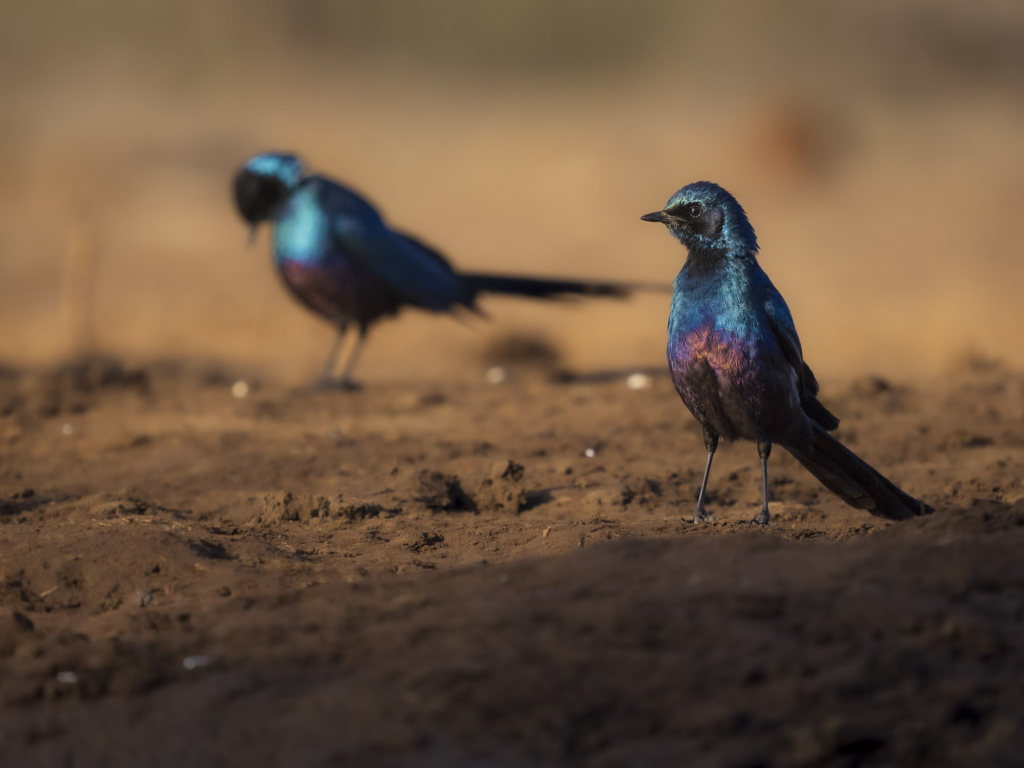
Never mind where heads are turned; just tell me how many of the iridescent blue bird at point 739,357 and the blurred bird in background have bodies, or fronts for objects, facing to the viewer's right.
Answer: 0

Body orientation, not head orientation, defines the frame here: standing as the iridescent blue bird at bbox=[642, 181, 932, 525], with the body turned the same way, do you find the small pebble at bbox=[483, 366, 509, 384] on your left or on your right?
on your right

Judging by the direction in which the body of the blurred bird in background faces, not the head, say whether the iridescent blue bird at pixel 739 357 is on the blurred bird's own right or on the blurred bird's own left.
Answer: on the blurred bird's own left

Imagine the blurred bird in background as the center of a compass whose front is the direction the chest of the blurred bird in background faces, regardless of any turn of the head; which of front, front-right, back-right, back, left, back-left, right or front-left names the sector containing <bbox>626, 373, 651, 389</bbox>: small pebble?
back

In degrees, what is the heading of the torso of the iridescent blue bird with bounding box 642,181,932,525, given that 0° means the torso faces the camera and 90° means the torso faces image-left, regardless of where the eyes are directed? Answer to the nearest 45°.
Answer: approximately 45°

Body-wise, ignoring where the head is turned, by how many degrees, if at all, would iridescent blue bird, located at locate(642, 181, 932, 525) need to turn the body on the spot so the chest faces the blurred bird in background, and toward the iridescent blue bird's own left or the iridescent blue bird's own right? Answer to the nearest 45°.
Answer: approximately 90° to the iridescent blue bird's own right

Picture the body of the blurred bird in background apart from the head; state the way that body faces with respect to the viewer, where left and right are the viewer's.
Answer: facing to the left of the viewer
